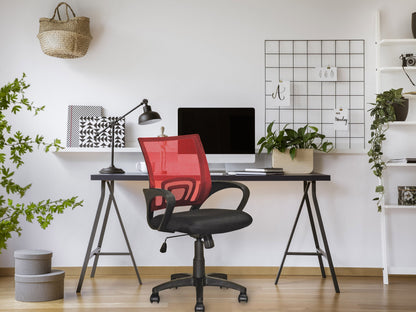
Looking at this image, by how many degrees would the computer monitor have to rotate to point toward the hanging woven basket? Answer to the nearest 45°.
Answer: approximately 90° to its right

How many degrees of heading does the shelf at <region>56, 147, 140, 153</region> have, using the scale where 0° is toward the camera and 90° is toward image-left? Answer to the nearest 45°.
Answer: approximately 0°

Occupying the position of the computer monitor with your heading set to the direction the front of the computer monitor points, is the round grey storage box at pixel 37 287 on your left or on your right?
on your right

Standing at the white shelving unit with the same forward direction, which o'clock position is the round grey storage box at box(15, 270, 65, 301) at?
The round grey storage box is roughly at 2 o'clock from the white shelving unit.

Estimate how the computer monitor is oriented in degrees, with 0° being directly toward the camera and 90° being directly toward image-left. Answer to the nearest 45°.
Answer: approximately 0°

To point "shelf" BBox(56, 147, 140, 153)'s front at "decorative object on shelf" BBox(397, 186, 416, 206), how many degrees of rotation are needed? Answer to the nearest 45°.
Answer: approximately 90° to its left

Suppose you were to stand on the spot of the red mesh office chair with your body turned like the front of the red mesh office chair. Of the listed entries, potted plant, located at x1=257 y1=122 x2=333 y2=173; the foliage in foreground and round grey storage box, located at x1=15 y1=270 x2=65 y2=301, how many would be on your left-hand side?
1

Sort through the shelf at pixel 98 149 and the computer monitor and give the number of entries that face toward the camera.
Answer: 2

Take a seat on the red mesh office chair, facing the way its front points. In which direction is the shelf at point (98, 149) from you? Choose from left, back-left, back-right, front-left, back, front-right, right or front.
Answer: back

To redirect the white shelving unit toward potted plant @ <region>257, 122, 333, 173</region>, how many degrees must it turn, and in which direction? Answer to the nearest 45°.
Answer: approximately 45° to its right

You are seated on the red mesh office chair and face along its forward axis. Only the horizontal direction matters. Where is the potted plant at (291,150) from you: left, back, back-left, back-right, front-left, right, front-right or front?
left
